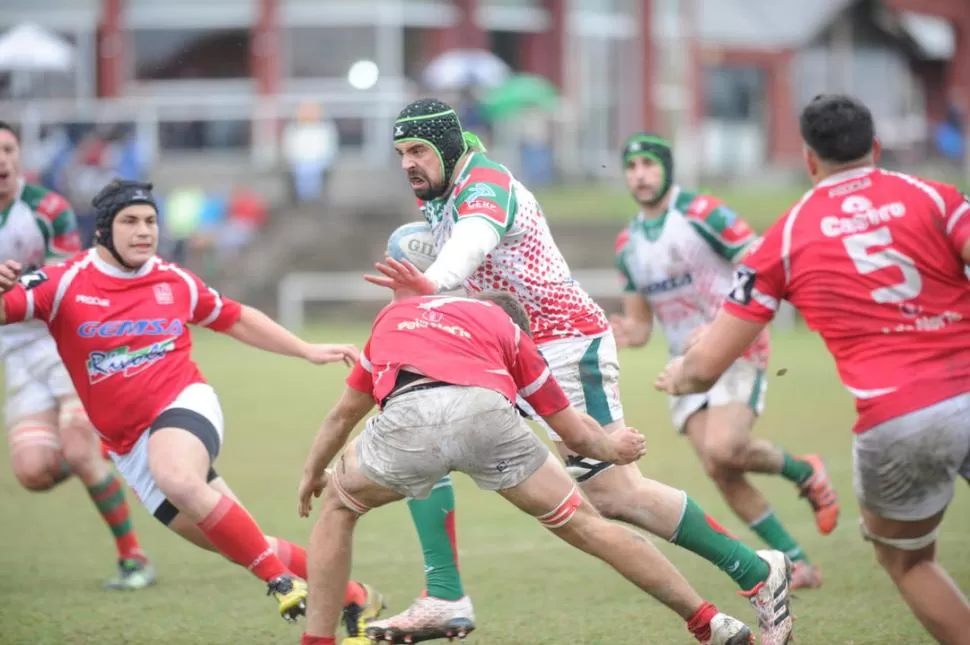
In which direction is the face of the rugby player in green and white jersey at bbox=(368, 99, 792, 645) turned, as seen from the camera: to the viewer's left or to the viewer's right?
to the viewer's left

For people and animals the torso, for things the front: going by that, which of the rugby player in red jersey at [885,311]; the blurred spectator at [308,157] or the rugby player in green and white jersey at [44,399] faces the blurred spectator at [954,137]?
the rugby player in red jersey

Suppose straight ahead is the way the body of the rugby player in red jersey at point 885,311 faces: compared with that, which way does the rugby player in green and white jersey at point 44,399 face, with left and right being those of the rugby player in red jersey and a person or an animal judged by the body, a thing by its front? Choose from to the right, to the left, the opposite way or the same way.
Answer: the opposite way

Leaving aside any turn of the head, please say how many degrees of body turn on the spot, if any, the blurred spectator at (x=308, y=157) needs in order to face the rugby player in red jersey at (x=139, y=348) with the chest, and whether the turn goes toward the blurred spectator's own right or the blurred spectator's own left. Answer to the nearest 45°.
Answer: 0° — they already face them

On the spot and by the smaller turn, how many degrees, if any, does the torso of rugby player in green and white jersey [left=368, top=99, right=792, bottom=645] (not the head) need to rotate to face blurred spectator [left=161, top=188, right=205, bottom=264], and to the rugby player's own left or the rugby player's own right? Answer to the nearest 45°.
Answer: approximately 90° to the rugby player's own right

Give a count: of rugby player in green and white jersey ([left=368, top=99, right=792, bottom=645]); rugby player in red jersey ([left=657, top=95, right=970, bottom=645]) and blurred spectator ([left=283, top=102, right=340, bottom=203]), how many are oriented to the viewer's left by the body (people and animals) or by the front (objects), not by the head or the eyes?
1

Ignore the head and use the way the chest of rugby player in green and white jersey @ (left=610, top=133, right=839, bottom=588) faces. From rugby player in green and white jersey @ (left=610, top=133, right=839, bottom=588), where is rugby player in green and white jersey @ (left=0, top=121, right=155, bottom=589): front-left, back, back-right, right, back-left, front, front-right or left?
front-right

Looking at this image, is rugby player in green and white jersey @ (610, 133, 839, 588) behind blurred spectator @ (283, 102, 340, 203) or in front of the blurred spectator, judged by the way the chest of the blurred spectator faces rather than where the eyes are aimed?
in front

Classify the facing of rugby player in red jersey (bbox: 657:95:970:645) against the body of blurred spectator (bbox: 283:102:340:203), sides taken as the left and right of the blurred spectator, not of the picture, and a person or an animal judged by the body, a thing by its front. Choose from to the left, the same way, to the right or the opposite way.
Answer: the opposite way

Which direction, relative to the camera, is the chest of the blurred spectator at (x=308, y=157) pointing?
toward the camera

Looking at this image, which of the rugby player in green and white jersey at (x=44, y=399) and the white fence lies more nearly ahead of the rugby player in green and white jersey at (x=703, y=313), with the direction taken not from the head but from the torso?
the rugby player in green and white jersey

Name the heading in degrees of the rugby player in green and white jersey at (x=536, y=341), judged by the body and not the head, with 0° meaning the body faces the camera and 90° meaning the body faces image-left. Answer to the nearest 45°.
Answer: approximately 90°

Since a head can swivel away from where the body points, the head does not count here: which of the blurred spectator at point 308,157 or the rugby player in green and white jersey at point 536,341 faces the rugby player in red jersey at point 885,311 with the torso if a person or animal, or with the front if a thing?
the blurred spectator

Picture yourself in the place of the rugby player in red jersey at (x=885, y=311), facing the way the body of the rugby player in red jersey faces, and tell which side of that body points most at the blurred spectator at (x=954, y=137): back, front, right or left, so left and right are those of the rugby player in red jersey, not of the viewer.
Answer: front

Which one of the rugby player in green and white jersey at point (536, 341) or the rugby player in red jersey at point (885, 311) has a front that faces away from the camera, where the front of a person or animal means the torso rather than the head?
the rugby player in red jersey

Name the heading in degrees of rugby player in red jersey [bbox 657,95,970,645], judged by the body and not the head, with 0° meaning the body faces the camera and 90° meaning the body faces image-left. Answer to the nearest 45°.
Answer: approximately 180°

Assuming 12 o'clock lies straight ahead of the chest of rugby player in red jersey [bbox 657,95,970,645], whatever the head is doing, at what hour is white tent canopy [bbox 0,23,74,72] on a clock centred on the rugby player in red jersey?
The white tent canopy is roughly at 11 o'clock from the rugby player in red jersey.

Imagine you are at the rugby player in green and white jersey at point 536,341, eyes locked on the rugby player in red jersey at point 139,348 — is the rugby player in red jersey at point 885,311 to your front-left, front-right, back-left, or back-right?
back-left

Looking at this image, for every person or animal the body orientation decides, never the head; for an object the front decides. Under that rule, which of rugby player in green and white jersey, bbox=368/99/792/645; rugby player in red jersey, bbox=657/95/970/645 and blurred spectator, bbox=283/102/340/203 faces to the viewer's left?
the rugby player in green and white jersey
